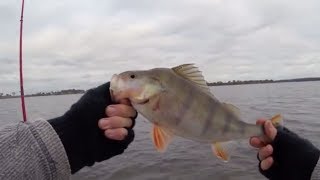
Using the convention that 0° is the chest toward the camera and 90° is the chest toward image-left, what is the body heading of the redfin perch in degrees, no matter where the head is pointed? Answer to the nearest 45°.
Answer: approximately 90°
